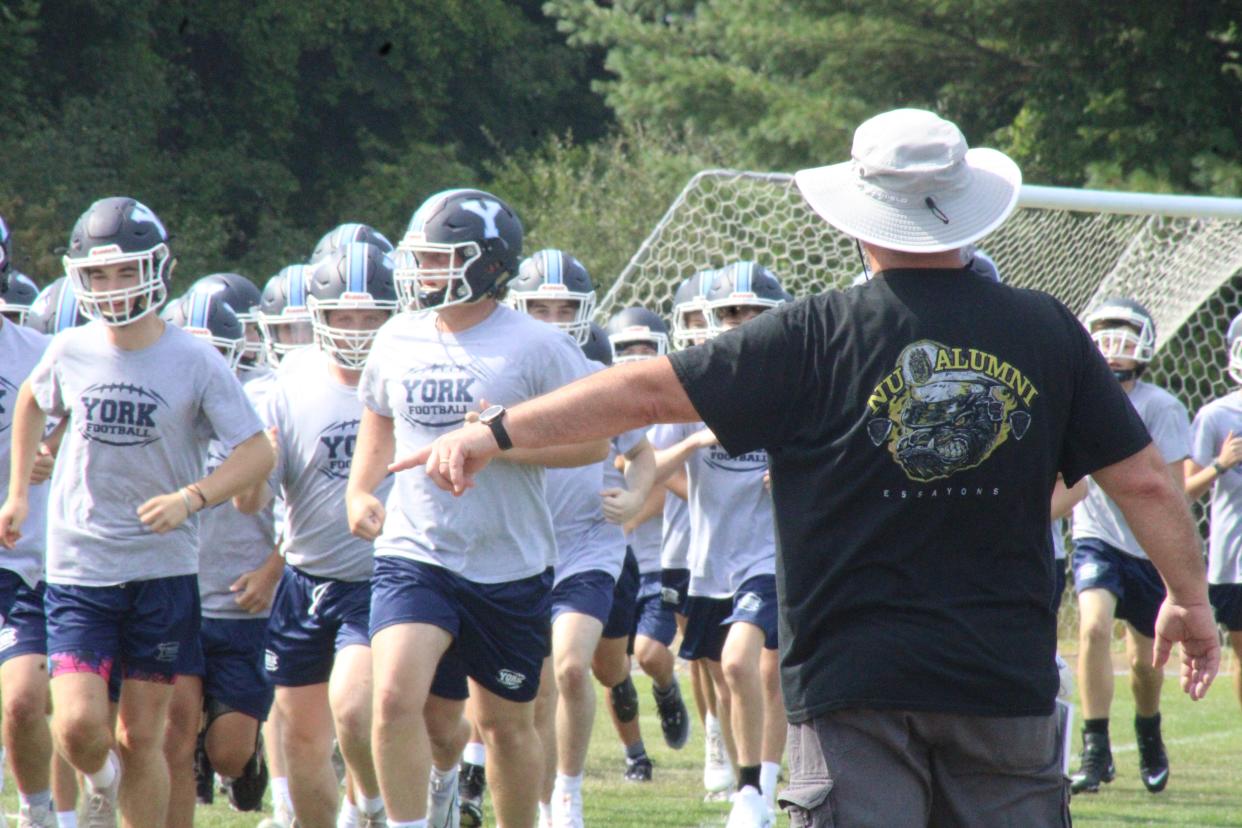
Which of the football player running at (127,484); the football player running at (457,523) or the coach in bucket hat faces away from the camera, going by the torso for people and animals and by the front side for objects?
the coach in bucket hat

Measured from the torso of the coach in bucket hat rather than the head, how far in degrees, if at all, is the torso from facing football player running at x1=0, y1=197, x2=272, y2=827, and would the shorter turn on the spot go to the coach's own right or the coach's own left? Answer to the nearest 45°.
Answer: approximately 45° to the coach's own left

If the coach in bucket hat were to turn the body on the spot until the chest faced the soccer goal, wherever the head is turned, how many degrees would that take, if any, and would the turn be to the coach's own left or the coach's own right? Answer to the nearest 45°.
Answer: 0° — they already face it

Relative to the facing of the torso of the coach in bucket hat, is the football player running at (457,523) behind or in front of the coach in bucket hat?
in front

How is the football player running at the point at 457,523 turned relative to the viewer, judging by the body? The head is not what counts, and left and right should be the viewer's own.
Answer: facing the viewer and to the left of the viewer

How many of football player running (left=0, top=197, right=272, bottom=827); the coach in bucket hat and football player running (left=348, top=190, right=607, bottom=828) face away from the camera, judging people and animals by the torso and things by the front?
1

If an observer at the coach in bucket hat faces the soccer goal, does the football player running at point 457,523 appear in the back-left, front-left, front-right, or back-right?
front-left

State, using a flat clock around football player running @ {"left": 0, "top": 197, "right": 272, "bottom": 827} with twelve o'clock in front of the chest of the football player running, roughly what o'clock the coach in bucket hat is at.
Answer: The coach in bucket hat is roughly at 11 o'clock from the football player running.

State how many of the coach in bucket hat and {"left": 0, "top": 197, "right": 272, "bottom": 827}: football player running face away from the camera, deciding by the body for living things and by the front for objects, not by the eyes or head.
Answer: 1

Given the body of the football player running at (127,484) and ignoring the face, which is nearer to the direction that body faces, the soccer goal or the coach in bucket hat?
the coach in bucket hat

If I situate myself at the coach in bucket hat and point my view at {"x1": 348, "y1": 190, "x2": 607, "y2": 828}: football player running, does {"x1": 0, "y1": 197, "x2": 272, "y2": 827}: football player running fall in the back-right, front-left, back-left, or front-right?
front-left

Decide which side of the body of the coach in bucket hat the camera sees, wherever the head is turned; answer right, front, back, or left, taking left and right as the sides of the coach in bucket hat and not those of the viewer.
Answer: back

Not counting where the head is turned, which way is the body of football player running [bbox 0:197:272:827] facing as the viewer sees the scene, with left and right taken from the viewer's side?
facing the viewer

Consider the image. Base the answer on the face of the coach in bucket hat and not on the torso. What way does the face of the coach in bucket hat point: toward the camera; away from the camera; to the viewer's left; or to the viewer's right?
away from the camera

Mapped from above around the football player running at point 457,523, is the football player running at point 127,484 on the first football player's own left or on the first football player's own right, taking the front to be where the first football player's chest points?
on the first football player's own right

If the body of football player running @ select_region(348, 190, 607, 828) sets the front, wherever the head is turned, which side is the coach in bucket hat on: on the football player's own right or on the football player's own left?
on the football player's own left
